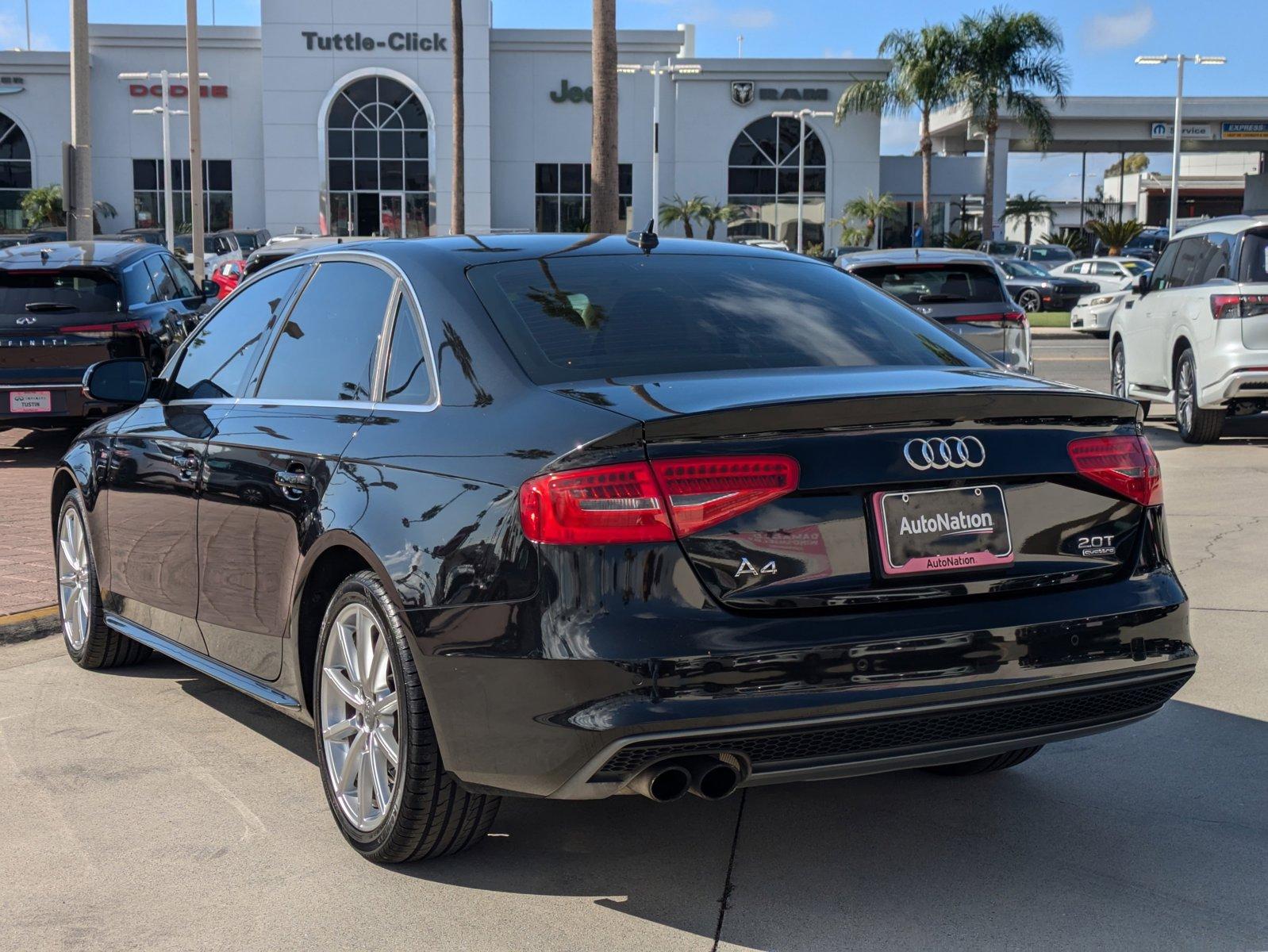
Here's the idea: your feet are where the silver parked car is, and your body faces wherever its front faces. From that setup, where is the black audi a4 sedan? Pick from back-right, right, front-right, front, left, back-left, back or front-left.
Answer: back

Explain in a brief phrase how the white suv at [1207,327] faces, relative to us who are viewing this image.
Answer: facing away from the viewer and to the left of the viewer

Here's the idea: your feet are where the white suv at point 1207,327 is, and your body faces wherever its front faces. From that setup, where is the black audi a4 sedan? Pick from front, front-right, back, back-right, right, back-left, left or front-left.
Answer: back-left

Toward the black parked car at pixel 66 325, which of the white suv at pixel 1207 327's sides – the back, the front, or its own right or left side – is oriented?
left

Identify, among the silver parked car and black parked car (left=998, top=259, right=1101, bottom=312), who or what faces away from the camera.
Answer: the silver parked car

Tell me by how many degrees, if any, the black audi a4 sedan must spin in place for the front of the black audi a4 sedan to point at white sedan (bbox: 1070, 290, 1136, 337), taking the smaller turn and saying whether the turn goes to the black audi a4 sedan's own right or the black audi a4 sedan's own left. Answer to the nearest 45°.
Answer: approximately 45° to the black audi a4 sedan's own right

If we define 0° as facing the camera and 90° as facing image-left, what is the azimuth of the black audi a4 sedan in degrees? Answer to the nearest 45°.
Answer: approximately 135°

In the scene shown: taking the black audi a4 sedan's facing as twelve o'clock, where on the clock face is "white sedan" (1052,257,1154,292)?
The white sedan is roughly at 2 o'clock from the black audi a4 sedan.

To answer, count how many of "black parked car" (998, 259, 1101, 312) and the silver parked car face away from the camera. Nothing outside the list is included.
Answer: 1

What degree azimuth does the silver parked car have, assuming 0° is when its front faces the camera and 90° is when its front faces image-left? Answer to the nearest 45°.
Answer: approximately 180°

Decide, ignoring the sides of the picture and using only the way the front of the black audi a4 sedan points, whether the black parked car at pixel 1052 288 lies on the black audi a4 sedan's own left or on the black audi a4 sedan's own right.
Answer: on the black audi a4 sedan's own right
